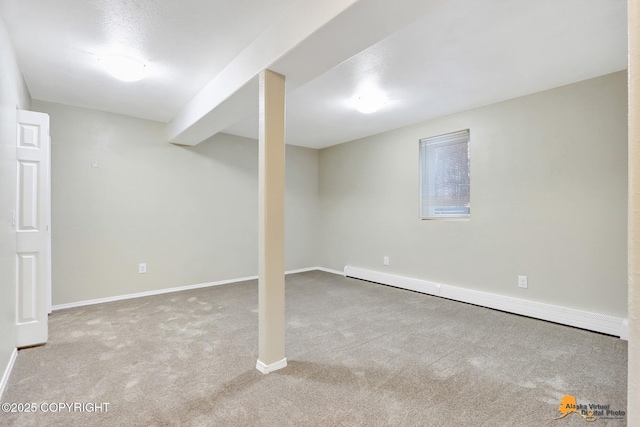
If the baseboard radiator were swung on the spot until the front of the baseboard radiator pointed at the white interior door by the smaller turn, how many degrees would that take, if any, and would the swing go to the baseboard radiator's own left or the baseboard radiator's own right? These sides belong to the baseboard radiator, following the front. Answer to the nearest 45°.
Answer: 0° — it already faces it

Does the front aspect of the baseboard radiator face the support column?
yes

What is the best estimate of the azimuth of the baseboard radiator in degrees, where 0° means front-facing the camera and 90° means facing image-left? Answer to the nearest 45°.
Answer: approximately 45°

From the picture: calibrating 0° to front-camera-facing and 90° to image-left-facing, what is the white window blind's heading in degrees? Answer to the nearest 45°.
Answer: approximately 45°

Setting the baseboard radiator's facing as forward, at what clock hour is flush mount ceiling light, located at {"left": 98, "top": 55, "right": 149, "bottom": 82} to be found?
The flush mount ceiling light is roughly at 12 o'clock from the baseboard radiator.

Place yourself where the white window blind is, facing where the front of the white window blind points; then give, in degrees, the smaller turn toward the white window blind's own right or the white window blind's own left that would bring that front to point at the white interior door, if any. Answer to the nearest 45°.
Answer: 0° — it already faces it

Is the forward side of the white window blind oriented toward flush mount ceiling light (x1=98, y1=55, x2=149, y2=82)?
yes
